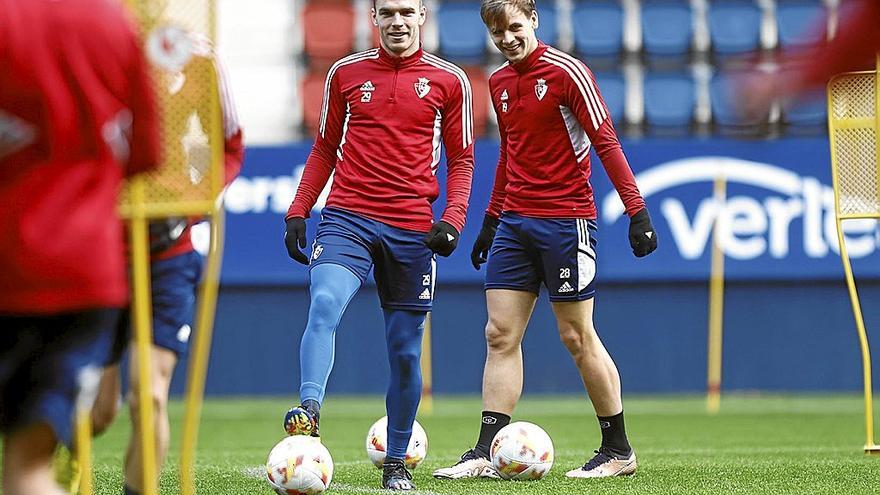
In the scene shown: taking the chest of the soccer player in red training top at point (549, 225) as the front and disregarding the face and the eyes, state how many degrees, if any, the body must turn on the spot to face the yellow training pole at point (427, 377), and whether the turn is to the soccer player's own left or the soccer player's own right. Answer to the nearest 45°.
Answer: approximately 135° to the soccer player's own right

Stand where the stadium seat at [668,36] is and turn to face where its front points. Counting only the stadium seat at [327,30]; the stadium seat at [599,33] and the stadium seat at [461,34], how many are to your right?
3

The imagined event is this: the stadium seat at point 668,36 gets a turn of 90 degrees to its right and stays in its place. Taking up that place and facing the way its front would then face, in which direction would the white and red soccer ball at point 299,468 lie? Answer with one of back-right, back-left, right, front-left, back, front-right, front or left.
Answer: left

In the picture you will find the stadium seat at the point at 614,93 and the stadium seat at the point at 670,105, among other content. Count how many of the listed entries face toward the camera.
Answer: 2

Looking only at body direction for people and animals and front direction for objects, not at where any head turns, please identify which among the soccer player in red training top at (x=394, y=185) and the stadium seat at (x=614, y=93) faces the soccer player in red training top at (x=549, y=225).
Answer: the stadium seat

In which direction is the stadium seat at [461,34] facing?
toward the camera

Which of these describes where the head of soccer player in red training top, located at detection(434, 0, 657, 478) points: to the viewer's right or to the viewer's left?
to the viewer's left

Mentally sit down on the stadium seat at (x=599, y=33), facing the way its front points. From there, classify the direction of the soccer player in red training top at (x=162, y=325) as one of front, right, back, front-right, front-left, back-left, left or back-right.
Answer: front

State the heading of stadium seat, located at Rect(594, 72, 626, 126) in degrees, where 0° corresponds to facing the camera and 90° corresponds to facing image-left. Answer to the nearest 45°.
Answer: approximately 0°

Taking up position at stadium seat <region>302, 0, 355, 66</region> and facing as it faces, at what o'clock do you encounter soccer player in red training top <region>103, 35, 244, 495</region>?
The soccer player in red training top is roughly at 12 o'clock from the stadium seat.

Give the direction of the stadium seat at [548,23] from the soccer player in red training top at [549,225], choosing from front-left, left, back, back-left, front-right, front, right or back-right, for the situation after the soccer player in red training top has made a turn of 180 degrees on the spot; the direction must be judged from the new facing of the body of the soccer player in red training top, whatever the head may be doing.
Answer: front-left

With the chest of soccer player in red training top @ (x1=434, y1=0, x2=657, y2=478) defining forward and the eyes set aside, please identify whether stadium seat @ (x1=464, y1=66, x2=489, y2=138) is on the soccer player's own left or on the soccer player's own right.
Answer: on the soccer player's own right

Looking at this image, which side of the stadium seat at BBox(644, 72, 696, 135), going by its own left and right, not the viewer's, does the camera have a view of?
front

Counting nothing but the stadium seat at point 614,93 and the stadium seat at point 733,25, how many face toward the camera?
2
